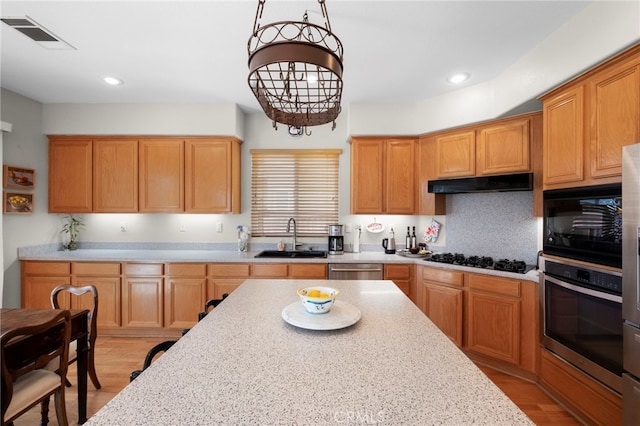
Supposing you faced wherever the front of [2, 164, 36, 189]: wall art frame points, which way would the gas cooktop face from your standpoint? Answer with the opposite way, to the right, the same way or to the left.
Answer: the opposite way

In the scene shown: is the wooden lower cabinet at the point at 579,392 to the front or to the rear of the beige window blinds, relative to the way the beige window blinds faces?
to the front

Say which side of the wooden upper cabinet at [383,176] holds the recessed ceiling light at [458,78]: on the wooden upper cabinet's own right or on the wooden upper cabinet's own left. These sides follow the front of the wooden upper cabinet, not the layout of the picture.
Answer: on the wooden upper cabinet's own left

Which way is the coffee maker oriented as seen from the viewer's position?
toward the camera

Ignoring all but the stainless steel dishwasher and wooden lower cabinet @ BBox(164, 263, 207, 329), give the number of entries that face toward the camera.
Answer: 2

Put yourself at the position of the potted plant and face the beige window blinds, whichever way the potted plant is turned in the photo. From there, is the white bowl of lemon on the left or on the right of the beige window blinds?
right

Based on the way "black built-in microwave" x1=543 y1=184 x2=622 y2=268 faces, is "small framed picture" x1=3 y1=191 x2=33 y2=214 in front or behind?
in front

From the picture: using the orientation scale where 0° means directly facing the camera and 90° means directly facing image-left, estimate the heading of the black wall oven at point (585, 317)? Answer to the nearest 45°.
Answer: approximately 45°

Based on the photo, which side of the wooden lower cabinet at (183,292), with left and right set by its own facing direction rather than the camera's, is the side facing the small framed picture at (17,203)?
right
